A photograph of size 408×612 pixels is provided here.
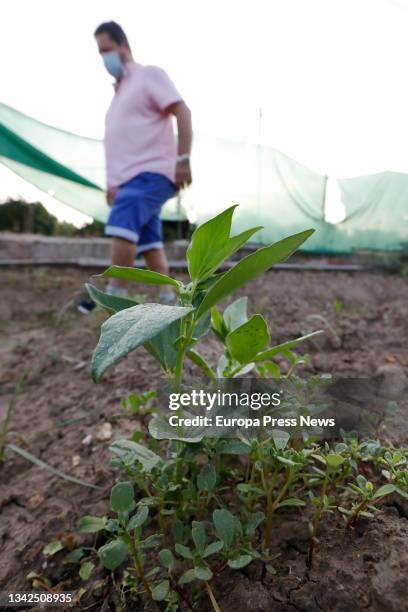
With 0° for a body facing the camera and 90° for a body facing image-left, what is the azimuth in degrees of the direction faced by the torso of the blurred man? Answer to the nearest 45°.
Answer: approximately 45°

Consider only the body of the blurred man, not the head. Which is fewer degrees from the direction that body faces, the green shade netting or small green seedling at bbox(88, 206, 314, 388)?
the small green seedling

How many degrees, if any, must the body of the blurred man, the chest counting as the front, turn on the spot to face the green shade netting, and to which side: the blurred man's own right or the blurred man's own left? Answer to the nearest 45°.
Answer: approximately 180°

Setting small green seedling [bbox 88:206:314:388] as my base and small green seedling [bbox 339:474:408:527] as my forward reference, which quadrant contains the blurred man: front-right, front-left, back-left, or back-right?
back-left
